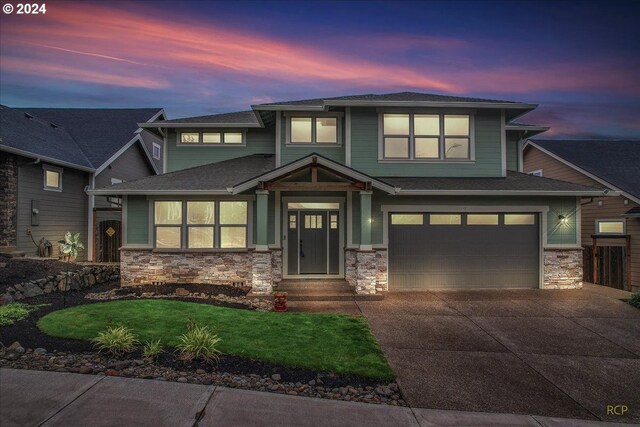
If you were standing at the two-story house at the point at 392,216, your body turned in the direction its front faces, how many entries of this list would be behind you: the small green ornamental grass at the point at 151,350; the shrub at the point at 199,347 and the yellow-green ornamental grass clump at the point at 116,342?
0

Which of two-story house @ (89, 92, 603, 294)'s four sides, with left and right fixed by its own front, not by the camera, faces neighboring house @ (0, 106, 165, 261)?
right

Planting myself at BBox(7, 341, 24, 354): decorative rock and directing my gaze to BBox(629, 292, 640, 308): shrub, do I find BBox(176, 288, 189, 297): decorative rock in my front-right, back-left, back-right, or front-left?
front-left

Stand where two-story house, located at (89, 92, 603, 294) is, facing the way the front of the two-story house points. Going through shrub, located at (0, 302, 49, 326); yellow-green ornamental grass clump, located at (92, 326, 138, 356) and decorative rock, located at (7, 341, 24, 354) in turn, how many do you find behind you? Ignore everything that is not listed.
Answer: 0

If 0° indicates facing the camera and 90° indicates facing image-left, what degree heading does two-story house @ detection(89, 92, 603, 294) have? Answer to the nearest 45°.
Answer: approximately 0°

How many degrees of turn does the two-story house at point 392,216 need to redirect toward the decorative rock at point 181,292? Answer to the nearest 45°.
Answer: approximately 90° to its right

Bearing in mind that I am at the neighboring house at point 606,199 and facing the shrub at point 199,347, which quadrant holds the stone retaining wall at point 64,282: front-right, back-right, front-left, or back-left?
front-right

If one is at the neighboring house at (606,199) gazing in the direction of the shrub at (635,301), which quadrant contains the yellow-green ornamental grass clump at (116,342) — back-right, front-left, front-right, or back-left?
front-right

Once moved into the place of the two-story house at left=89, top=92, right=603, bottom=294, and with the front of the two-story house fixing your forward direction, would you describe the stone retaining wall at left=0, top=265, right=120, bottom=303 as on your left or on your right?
on your right

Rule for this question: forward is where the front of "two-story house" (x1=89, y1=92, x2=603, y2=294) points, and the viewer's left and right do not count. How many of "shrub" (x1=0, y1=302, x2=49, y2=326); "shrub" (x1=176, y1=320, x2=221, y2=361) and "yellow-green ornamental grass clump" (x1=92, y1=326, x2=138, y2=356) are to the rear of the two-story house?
0

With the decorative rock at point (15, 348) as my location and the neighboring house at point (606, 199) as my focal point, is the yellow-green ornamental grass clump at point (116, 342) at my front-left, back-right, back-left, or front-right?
front-right

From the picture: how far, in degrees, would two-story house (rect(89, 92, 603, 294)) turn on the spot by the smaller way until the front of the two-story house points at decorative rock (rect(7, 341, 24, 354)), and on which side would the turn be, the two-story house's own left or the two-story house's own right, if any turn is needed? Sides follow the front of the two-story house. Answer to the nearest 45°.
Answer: approximately 45° to the two-story house's own right

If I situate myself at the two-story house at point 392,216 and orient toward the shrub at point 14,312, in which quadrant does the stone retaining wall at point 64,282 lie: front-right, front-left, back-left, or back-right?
front-right

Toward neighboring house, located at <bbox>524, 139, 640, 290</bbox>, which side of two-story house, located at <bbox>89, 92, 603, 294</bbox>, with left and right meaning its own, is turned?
left

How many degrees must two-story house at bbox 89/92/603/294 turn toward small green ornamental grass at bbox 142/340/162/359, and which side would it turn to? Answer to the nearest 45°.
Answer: approximately 45° to its right

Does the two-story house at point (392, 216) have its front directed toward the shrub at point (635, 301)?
no
